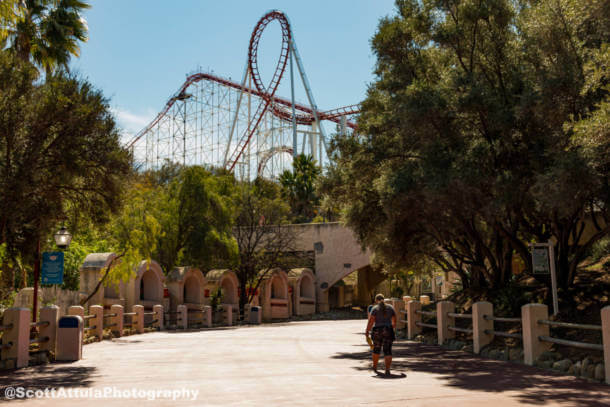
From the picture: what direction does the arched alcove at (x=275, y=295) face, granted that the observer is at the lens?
facing the viewer and to the right of the viewer

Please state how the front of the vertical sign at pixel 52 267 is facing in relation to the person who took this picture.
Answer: facing the viewer

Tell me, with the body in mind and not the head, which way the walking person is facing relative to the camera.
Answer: away from the camera

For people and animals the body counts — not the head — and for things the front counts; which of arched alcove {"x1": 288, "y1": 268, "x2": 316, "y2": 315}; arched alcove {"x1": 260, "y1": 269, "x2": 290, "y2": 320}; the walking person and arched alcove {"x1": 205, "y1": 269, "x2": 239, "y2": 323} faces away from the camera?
the walking person

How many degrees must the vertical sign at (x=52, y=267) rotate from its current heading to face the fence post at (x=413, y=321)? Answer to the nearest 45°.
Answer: approximately 90° to its left

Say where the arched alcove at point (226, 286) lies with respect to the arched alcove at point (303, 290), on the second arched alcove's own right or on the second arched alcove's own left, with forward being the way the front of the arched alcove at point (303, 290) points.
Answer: on the second arched alcove's own right

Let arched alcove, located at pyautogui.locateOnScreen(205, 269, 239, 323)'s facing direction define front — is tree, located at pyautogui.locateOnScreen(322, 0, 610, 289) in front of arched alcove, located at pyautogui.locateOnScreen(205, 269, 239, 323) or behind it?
in front
